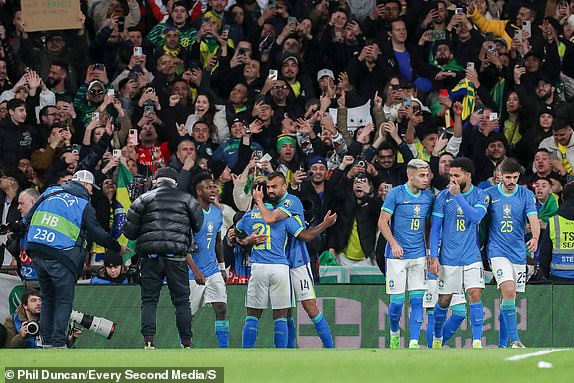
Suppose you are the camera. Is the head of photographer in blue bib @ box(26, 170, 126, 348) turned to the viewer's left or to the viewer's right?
to the viewer's right

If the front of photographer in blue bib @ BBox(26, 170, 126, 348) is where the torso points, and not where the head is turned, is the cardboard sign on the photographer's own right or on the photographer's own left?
on the photographer's own left

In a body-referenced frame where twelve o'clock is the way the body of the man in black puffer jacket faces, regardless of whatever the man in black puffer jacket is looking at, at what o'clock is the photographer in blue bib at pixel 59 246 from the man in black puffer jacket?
The photographer in blue bib is roughly at 9 o'clock from the man in black puffer jacket.

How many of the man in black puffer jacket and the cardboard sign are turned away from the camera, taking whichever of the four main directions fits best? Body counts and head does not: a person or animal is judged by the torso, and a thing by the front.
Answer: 1

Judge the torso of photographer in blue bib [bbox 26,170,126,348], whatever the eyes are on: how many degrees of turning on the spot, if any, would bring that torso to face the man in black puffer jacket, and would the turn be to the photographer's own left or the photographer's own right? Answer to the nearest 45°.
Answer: approximately 45° to the photographer's own right

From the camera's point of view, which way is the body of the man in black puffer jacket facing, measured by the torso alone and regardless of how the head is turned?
away from the camera

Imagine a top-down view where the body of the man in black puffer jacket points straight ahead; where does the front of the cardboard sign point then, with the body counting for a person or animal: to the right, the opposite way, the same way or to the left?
the opposite way

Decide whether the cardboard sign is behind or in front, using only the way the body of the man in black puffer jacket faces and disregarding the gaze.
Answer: in front

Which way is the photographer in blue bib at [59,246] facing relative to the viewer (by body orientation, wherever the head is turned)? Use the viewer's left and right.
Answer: facing away from the viewer and to the right of the viewer

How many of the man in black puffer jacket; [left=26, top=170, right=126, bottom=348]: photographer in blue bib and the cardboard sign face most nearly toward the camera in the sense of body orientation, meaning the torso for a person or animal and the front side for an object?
1

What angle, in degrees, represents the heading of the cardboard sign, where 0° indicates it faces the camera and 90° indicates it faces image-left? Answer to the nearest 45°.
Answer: approximately 0°

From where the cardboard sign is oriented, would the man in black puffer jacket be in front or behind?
in front

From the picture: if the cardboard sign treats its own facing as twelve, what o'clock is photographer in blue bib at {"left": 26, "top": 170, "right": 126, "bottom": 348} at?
The photographer in blue bib is roughly at 12 o'clock from the cardboard sign.
